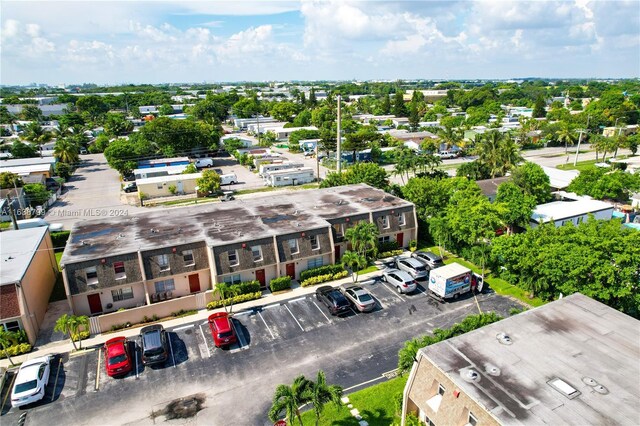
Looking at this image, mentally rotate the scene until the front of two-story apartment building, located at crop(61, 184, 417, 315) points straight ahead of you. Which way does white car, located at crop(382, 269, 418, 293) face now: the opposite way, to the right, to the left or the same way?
the opposite way

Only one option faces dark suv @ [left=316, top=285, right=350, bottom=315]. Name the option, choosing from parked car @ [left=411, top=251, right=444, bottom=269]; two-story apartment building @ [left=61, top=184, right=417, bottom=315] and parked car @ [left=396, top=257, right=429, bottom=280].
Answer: the two-story apartment building

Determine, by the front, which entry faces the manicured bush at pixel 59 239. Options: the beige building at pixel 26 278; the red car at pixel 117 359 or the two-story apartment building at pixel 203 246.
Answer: the red car

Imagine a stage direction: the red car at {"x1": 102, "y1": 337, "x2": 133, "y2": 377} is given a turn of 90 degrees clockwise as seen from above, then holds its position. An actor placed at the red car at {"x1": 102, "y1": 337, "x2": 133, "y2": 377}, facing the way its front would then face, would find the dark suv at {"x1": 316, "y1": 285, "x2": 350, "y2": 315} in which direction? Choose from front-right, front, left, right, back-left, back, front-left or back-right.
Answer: front

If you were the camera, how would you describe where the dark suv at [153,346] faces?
facing away from the viewer

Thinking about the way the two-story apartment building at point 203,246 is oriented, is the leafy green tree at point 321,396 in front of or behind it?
in front

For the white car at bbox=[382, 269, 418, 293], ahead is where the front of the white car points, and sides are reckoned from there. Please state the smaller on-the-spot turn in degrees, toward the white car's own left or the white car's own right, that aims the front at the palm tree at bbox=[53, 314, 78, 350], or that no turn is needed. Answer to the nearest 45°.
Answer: approximately 90° to the white car's own left

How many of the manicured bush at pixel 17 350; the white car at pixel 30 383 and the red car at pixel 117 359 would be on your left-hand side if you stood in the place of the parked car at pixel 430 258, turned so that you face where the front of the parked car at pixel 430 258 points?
3

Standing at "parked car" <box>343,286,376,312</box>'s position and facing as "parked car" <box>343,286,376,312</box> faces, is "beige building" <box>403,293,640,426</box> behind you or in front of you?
behind

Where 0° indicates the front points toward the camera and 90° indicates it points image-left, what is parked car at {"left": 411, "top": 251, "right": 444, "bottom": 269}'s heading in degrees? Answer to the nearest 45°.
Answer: approximately 135°

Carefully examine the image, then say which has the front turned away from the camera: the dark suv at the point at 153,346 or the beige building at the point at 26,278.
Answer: the dark suv

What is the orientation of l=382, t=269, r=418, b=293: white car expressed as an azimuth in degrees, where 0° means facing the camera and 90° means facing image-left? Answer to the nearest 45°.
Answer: approximately 135°

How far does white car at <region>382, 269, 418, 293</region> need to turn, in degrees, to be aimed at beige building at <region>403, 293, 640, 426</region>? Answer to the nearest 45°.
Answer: approximately 135° to its left

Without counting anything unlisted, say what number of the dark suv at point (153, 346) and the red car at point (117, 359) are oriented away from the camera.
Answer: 2

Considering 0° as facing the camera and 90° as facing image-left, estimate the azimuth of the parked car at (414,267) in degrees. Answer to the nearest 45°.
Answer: approximately 135°

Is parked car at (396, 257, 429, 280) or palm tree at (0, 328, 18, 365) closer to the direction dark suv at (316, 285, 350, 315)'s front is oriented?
the palm tree

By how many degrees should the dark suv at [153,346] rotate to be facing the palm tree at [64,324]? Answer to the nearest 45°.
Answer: approximately 45° to its left
